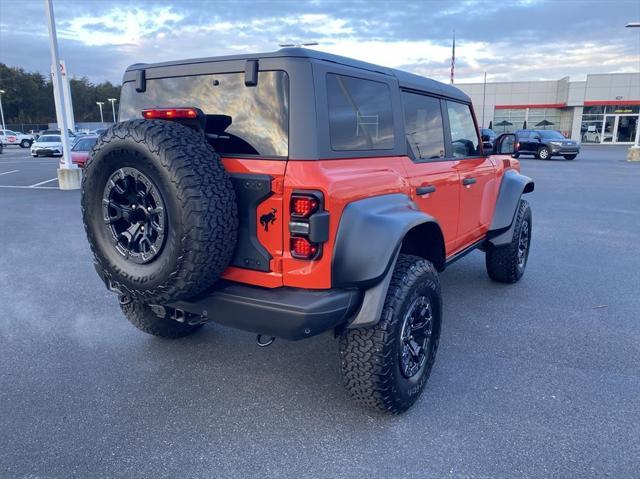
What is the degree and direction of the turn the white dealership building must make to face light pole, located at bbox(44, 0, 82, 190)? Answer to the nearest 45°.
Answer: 0° — it already faces it

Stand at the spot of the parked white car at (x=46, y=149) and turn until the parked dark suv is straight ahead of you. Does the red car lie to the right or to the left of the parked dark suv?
right

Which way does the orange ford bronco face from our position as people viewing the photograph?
facing away from the viewer and to the right of the viewer

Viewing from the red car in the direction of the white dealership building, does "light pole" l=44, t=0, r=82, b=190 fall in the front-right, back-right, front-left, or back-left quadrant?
back-right

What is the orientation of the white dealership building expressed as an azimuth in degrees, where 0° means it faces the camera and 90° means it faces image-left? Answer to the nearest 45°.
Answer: approximately 0°

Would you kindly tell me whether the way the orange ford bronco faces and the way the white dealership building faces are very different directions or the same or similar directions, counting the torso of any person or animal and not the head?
very different directions

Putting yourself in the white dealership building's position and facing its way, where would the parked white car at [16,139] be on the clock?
The parked white car is roughly at 2 o'clock from the white dealership building.

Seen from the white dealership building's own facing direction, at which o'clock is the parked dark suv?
The parked dark suv is roughly at 12 o'clock from the white dealership building.

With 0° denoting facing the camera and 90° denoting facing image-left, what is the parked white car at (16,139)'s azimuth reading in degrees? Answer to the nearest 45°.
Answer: approximately 315°
